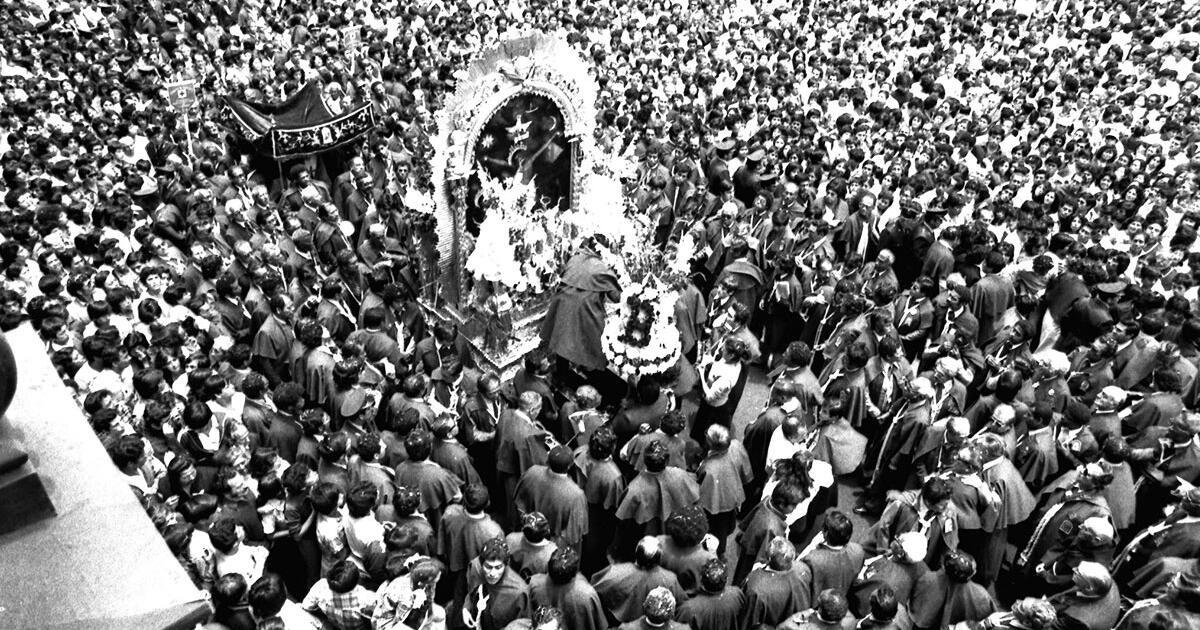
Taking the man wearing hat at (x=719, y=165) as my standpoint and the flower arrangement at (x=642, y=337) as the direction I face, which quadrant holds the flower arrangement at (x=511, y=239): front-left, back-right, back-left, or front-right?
front-right

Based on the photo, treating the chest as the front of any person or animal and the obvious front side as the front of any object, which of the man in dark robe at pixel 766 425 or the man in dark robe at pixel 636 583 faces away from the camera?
the man in dark robe at pixel 636 583

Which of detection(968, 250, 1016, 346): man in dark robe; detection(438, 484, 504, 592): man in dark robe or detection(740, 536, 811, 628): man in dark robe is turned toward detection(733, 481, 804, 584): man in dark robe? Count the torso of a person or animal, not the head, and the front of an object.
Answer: detection(740, 536, 811, 628): man in dark robe

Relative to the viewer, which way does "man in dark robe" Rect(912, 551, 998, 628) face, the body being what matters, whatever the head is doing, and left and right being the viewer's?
facing away from the viewer

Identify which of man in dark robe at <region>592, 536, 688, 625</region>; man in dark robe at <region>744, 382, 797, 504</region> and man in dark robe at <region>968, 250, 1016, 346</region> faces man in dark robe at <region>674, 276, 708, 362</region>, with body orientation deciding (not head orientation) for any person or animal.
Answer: man in dark robe at <region>592, 536, 688, 625</region>

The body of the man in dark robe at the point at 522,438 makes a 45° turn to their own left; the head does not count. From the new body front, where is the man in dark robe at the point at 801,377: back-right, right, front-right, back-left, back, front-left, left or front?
right

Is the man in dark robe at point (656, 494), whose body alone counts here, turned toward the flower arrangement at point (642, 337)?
yes

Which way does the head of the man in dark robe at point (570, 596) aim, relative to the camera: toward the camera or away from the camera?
away from the camera

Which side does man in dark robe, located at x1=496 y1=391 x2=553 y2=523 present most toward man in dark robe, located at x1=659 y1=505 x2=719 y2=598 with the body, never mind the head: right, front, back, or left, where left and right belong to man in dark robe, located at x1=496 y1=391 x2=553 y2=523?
right

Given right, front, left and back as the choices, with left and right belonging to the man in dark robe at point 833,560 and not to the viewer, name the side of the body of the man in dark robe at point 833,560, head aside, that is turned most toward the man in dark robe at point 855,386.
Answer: front

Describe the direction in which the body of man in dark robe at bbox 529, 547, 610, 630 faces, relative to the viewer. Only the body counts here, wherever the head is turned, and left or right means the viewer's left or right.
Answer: facing away from the viewer

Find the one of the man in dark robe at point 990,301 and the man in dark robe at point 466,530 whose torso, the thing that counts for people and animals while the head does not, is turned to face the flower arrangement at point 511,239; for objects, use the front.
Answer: the man in dark robe at point 466,530

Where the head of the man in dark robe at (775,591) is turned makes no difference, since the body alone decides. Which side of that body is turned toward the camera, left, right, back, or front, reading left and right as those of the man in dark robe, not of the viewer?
back

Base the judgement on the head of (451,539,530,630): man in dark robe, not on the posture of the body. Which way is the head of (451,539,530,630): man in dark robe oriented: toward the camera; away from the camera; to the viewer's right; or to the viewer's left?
toward the camera

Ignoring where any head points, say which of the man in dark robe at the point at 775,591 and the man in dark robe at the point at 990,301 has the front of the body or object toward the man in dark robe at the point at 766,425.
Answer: the man in dark robe at the point at 775,591
